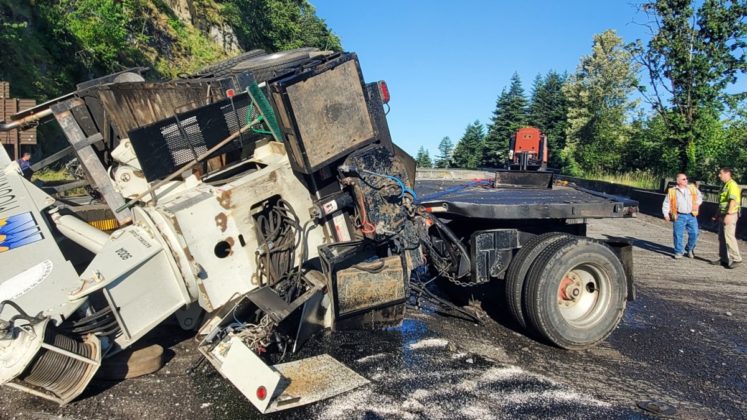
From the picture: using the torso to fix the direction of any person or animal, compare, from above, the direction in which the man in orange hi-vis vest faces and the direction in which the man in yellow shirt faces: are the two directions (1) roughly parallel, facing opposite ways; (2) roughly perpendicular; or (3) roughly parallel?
roughly perpendicular

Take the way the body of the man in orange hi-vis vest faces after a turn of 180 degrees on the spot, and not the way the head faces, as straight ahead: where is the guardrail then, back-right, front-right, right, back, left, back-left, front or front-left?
front

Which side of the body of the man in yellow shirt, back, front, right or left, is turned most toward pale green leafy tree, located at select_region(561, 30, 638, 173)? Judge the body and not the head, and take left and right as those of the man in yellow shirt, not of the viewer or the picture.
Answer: right

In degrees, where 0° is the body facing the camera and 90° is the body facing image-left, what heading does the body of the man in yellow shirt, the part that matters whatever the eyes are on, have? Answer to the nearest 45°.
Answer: approximately 90°

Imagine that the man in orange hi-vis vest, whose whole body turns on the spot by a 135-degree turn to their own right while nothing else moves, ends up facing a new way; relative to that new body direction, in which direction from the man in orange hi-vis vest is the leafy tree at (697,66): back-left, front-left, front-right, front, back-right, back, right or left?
front-right
